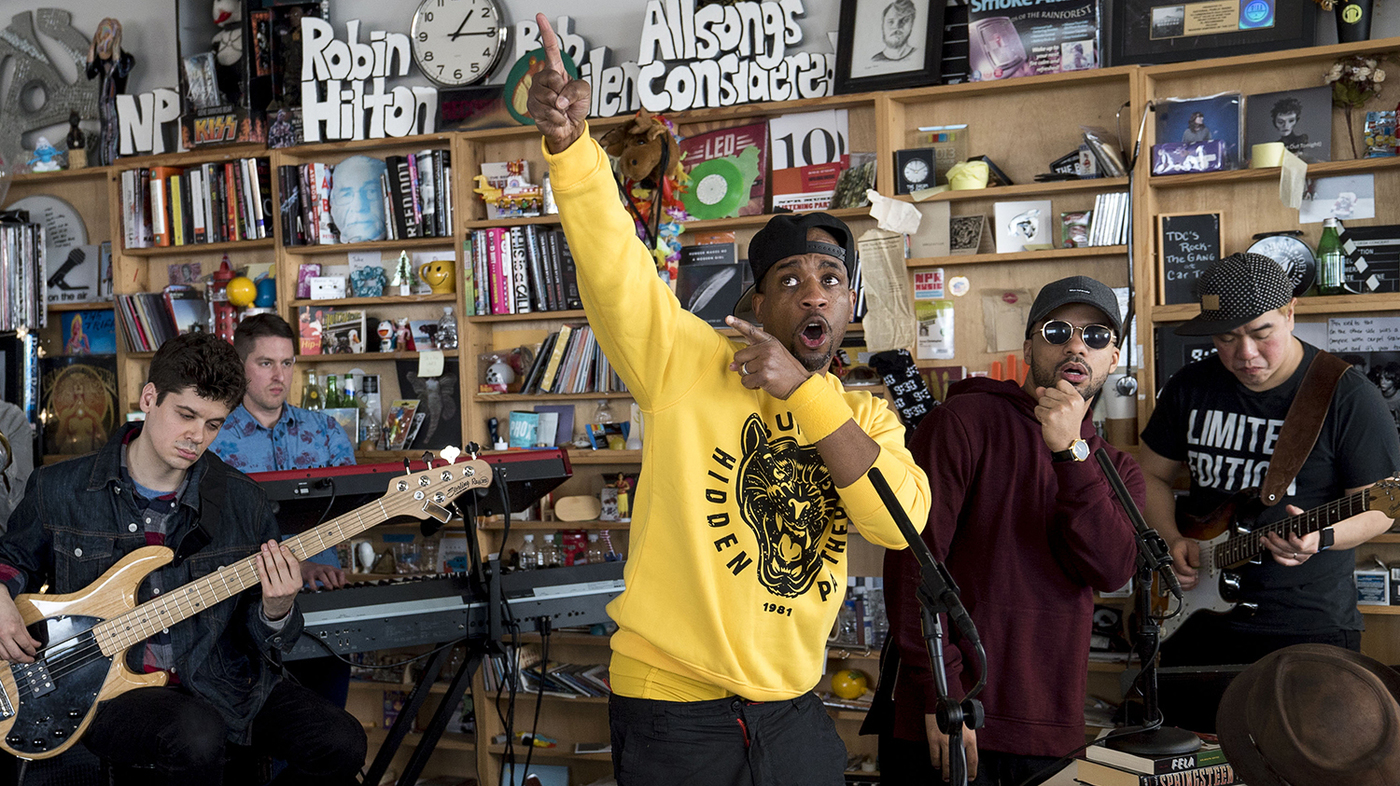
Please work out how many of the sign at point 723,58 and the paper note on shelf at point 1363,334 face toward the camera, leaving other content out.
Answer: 2

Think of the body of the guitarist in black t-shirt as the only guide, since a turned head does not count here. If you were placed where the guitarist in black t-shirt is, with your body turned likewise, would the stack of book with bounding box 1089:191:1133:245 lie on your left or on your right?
on your right

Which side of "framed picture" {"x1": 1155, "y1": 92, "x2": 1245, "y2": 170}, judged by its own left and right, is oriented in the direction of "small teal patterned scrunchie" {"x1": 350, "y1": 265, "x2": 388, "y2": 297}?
right

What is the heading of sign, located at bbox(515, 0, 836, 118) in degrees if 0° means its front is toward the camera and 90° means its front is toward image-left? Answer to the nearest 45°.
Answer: approximately 0°

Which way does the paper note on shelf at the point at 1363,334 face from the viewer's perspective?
toward the camera

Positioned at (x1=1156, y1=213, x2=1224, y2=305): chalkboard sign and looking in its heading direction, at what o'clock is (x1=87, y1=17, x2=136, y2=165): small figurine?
The small figurine is roughly at 3 o'clock from the chalkboard sign.

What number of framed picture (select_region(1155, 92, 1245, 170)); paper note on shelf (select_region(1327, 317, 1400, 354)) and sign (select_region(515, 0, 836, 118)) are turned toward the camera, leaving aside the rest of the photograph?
3

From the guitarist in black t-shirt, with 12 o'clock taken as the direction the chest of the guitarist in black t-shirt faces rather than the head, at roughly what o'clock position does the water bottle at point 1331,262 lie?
The water bottle is roughly at 5 o'clock from the guitarist in black t-shirt.

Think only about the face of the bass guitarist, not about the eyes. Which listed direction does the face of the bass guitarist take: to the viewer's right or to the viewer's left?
to the viewer's right

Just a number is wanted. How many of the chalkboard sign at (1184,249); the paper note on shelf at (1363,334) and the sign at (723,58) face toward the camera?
3

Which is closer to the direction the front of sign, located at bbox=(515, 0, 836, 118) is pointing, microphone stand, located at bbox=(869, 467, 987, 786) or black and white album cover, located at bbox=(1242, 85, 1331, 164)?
the microphone stand

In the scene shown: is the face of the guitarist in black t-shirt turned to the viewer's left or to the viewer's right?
to the viewer's left
